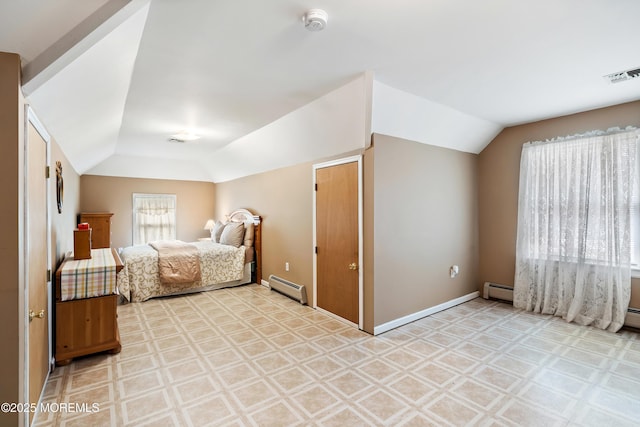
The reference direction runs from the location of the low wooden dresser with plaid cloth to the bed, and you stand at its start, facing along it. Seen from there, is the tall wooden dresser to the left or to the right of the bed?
left

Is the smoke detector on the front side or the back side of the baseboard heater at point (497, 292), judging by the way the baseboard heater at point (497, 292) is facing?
on the front side

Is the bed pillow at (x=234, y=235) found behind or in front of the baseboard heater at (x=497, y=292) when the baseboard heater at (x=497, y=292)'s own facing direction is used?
in front

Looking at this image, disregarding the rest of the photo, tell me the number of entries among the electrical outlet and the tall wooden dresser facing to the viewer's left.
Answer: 0

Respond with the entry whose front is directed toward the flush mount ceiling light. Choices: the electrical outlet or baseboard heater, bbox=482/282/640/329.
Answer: the baseboard heater

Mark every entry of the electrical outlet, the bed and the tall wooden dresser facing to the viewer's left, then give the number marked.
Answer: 1

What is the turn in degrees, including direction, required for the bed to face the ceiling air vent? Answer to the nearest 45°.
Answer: approximately 135° to its left

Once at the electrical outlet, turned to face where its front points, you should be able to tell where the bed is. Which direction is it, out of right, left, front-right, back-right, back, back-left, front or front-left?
back-right

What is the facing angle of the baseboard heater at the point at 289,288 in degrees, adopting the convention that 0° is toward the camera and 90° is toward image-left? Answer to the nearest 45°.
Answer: approximately 45°
